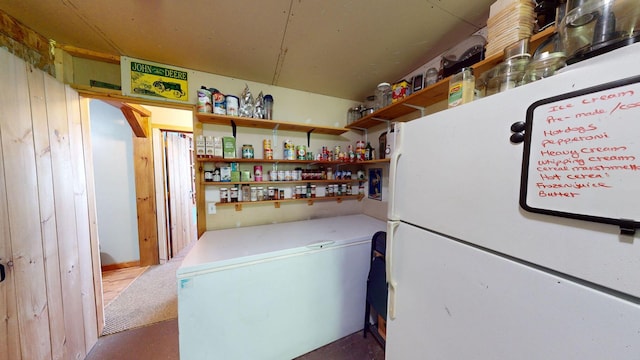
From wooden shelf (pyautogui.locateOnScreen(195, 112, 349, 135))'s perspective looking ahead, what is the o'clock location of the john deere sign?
The john deere sign is roughly at 3 o'clock from the wooden shelf.

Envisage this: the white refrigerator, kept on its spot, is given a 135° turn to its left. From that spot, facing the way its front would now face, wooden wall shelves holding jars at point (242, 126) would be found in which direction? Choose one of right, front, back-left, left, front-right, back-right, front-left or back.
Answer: back

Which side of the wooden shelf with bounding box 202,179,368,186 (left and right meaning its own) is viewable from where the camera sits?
front

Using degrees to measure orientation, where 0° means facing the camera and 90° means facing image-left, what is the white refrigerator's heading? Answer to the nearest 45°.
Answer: approximately 45°

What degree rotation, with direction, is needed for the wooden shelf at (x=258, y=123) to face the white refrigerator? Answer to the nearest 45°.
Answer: approximately 45° to its left

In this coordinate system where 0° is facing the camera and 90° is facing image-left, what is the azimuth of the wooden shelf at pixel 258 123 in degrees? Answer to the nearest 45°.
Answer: approximately 0°

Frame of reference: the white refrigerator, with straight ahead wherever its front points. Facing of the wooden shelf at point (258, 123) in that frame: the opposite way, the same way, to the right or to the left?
to the left

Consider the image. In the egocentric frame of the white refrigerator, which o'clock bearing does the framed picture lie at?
The framed picture is roughly at 3 o'clock from the white refrigerator.

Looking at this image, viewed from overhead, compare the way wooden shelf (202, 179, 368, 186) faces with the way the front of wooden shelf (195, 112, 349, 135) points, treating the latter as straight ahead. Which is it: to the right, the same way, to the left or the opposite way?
the same way

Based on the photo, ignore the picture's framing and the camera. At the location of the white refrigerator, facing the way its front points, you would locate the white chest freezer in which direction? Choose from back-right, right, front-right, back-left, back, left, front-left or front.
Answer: front-right

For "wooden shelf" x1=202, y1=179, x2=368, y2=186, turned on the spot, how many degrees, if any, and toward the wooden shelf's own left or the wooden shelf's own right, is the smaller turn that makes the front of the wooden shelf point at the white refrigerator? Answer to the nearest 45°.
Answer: approximately 45° to the wooden shelf's own left

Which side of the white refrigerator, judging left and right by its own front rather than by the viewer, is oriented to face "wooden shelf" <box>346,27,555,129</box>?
right

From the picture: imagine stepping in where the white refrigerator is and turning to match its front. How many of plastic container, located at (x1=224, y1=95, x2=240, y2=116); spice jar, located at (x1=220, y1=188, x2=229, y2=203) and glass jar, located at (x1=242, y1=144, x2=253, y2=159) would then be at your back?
0

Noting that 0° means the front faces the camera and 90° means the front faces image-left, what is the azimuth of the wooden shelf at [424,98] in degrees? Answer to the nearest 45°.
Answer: approximately 45°
